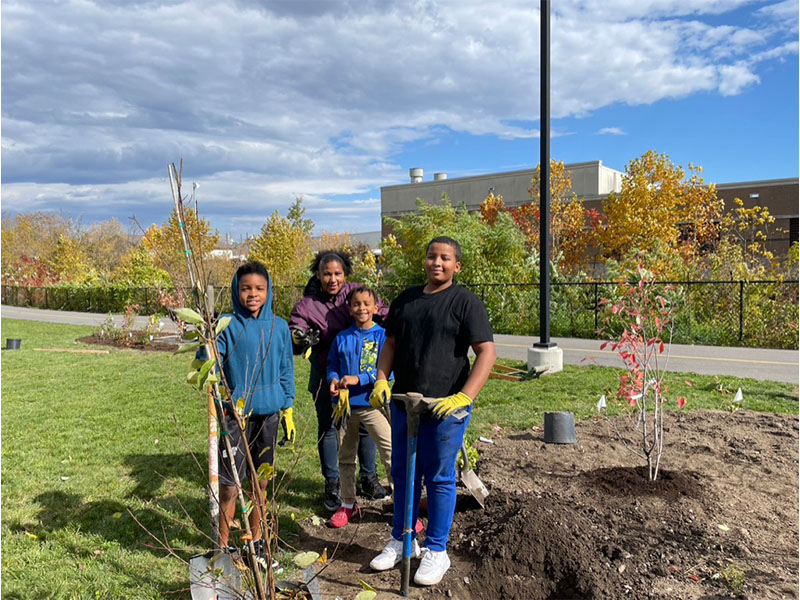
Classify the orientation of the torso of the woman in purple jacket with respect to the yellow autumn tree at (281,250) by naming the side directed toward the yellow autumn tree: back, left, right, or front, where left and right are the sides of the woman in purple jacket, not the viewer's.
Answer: back

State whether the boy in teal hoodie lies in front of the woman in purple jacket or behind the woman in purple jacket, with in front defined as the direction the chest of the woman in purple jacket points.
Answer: in front

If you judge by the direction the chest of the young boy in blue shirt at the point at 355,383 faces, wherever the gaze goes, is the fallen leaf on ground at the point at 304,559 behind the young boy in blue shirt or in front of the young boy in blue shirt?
in front

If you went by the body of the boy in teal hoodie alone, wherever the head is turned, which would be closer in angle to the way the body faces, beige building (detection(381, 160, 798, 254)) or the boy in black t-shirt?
the boy in black t-shirt

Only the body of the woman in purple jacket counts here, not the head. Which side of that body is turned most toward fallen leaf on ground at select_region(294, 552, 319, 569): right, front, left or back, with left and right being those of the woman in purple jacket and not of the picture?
front

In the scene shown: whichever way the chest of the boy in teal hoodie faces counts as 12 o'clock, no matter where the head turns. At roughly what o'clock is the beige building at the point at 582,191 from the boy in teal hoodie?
The beige building is roughly at 7 o'clock from the boy in teal hoodie.

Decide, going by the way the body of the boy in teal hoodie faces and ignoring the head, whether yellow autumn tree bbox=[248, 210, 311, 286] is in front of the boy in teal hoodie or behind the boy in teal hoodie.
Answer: behind

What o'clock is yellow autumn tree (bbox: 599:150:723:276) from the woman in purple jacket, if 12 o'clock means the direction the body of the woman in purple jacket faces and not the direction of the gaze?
The yellow autumn tree is roughly at 7 o'clock from the woman in purple jacket.

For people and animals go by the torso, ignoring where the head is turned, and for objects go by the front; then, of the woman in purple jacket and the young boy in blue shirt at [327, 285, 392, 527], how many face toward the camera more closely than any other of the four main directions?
2
